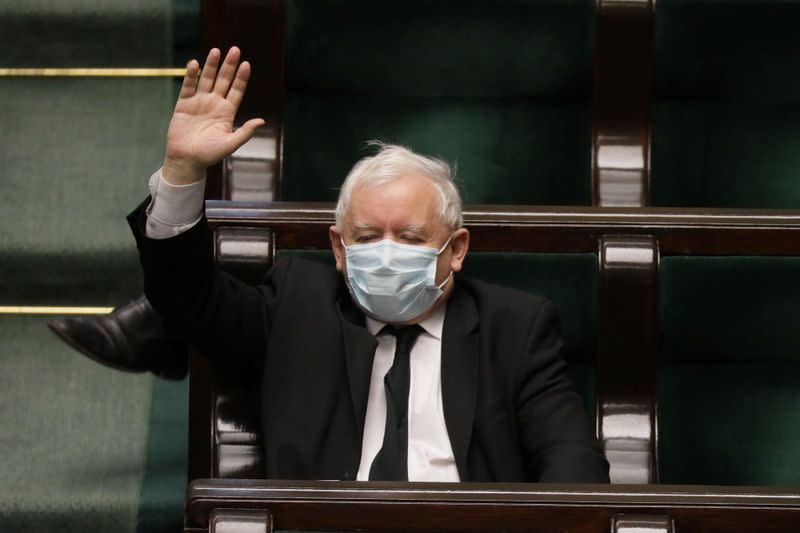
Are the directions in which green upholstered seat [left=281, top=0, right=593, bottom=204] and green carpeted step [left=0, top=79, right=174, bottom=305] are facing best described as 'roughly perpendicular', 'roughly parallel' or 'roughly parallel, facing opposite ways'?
roughly parallel

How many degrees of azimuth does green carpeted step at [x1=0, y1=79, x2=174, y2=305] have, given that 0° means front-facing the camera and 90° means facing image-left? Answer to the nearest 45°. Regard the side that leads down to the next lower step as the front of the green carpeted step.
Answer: approximately 0°

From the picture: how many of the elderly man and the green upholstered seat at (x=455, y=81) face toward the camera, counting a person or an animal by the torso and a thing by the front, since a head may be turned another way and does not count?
2

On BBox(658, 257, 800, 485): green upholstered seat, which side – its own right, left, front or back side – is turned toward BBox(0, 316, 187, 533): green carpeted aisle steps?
right

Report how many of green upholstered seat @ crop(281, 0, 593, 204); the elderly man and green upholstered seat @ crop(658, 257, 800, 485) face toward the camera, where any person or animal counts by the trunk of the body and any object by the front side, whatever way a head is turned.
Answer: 3

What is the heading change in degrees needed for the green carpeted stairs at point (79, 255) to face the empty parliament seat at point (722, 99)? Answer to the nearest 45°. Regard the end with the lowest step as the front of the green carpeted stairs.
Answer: approximately 90° to its left

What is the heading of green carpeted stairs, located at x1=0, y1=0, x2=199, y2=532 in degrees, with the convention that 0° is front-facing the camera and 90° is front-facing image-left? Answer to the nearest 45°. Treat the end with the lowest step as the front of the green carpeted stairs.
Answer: approximately 0°

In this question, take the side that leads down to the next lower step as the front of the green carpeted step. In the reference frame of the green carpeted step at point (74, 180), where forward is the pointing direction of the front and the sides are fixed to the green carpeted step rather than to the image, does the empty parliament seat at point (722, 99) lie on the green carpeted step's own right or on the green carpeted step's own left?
on the green carpeted step's own left

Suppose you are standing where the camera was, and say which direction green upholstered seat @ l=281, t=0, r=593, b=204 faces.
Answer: facing the viewer

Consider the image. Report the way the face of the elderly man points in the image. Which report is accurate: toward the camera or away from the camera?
toward the camera
